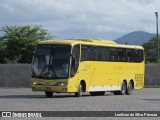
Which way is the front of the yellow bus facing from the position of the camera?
facing the viewer and to the left of the viewer
